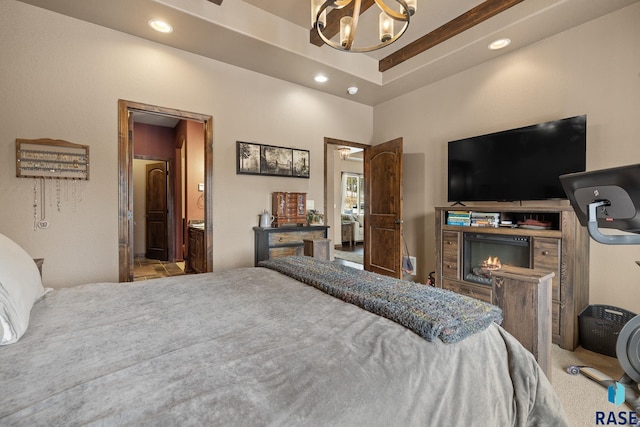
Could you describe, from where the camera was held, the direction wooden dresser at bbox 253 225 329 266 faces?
facing the viewer and to the right of the viewer

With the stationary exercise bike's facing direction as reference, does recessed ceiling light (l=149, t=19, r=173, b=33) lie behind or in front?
in front

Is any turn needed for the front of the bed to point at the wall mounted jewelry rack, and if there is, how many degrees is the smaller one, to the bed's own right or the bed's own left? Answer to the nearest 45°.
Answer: approximately 90° to the bed's own left

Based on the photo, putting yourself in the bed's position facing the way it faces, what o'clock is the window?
The window is roughly at 11 o'clock from the bed.

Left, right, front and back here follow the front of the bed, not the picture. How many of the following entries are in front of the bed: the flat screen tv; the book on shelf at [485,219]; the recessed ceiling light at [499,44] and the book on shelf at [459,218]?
4

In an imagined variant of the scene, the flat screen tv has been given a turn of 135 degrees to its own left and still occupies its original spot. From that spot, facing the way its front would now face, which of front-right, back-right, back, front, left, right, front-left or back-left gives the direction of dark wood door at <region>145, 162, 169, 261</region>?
back

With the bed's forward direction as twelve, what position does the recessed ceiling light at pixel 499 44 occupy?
The recessed ceiling light is roughly at 12 o'clock from the bed.

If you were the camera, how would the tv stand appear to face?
facing the viewer and to the left of the viewer

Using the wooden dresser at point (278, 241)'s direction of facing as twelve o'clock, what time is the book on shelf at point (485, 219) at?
The book on shelf is roughly at 11 o'clock from the wooden dresser.

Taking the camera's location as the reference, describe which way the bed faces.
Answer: facing away from the viewer and to the right of the viewer

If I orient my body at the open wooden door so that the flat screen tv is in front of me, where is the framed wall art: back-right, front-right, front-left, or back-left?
back-right

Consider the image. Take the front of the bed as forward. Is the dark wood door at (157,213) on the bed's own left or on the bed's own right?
on the bed's own left

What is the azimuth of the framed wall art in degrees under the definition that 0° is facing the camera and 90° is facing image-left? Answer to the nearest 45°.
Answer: approximately 315°
